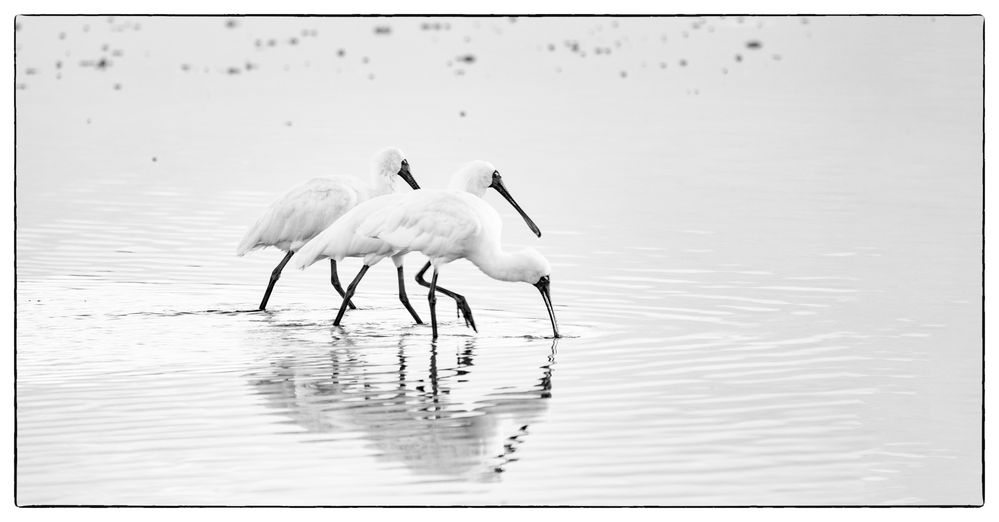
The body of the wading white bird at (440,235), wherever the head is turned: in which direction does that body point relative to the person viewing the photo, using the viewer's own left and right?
facing to the right of the viewer

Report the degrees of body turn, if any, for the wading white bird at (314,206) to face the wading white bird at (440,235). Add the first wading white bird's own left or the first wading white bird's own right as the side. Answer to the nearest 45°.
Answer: approximately 45° to the first wading white bird's own right

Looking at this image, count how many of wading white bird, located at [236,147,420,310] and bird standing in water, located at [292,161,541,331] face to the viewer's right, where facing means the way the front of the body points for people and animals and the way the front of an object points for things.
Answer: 2

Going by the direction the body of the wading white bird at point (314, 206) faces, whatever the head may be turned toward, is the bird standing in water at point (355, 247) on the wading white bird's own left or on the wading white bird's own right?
on the wading white bird's own right

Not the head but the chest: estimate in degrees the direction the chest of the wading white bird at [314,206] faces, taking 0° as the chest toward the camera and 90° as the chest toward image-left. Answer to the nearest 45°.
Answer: approximately 270°

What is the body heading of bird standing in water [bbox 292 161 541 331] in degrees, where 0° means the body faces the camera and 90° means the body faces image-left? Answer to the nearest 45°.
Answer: approximately 270°

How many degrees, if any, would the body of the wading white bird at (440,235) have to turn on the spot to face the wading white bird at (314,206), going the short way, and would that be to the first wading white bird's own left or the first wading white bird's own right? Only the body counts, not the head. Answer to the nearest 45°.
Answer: approximately 135° to the first wading white bird's own left
